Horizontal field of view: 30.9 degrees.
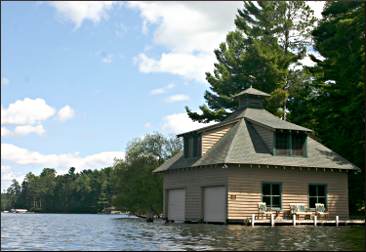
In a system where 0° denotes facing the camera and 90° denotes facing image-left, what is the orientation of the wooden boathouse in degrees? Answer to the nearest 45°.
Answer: approximately 45°
